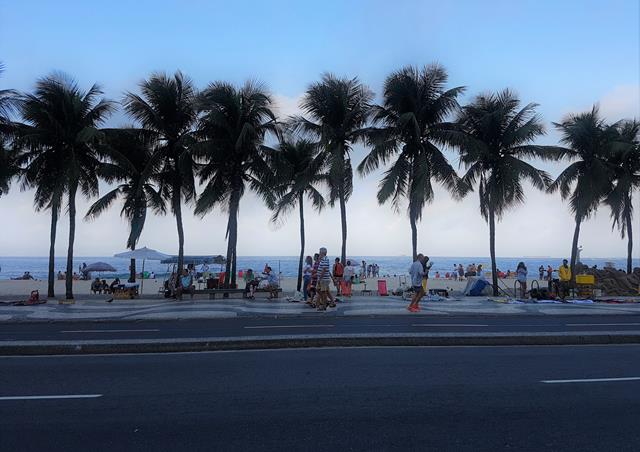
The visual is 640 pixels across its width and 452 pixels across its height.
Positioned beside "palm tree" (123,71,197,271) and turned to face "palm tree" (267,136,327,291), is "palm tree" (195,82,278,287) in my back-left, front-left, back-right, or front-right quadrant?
front-right

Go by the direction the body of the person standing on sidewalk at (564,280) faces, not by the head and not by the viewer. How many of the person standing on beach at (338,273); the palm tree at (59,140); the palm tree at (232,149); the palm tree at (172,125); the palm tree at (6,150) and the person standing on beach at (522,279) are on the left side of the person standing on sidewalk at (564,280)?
0

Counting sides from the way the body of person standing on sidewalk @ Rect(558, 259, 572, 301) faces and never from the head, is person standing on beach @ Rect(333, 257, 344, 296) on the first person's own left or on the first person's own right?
on the first person's own right

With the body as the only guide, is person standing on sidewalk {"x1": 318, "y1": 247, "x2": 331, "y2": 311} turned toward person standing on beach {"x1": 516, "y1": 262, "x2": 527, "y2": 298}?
no

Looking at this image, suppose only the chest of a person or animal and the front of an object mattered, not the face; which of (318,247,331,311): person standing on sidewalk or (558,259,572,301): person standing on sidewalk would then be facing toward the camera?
(558,259,572,301): person standing on sidewalk

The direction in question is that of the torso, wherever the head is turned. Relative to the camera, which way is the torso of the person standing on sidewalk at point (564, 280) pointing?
toward the camera

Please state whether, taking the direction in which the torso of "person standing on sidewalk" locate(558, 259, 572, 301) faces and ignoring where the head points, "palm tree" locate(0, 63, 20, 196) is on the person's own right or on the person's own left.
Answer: on the person's own right

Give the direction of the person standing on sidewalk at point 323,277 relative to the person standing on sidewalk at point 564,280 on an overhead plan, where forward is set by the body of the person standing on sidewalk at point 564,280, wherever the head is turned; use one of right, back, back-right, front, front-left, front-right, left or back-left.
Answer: front-right

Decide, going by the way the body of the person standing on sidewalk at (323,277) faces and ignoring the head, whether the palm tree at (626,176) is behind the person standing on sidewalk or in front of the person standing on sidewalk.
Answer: behind

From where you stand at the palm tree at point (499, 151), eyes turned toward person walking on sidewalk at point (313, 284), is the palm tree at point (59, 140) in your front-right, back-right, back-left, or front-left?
front-right

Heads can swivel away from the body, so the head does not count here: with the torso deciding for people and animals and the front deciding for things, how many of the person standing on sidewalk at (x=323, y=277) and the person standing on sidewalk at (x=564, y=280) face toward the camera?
1

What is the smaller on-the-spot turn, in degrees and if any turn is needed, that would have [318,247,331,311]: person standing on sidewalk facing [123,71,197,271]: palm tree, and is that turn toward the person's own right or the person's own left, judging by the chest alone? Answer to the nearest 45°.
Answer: approximately 45° to the person's own right

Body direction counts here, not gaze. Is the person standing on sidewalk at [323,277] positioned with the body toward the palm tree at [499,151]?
no

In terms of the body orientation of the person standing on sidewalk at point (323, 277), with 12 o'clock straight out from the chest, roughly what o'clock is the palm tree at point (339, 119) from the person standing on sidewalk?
The palm tree is roughly at 3 o'clock from the person standing on sidewalk.
